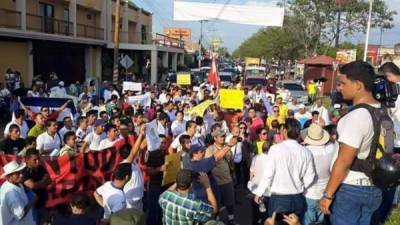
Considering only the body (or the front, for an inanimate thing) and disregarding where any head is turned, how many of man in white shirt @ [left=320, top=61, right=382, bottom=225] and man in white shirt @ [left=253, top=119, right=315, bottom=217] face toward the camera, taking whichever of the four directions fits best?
0

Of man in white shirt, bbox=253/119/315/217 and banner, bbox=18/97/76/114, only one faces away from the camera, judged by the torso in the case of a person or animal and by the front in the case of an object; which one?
the man in white shirt

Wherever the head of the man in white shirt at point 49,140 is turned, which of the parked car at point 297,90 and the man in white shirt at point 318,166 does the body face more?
the man in white shirt

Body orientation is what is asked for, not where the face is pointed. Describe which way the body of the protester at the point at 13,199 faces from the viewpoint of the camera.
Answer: to the viewer's right

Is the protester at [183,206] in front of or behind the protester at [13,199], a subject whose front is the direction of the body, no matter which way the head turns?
in front

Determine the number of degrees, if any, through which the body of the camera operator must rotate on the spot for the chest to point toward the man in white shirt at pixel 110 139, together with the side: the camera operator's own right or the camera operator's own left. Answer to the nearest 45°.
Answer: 0° — they already face them

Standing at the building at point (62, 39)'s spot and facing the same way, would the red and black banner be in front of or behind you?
in front

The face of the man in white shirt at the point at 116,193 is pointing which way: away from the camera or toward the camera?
away from the camera

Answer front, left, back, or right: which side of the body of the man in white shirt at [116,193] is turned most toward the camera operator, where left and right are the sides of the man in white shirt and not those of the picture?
right

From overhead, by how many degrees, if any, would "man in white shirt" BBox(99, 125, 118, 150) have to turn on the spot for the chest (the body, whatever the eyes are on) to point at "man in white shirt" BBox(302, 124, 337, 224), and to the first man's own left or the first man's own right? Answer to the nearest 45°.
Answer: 0° — they already face them

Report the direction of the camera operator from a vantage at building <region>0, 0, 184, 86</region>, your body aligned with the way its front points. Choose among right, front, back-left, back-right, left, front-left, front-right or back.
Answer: front-right

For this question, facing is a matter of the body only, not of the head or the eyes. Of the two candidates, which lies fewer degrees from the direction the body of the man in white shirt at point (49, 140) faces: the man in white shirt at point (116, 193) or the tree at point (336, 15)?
the man in white shirt

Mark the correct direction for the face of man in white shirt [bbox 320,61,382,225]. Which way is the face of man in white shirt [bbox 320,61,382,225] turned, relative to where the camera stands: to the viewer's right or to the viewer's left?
to the viewer's left

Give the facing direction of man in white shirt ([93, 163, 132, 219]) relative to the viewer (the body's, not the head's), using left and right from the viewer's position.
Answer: facing away from the viewer and to the right of the viewer
